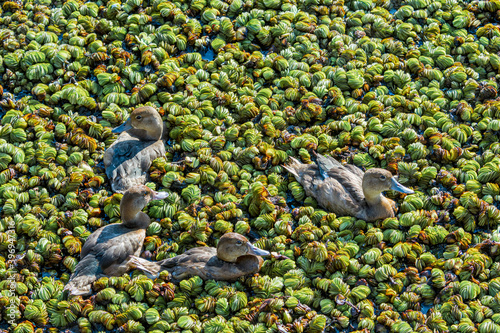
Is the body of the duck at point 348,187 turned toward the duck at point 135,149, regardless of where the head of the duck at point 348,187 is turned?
no

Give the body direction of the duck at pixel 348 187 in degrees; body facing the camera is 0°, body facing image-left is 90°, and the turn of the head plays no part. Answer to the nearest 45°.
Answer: approximately 315°

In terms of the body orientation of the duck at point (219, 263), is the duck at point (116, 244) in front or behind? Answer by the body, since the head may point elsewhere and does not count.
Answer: behind

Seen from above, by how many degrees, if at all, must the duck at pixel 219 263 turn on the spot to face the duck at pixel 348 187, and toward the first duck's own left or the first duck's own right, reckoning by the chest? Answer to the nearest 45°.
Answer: approximately 45° to the first duck's own left

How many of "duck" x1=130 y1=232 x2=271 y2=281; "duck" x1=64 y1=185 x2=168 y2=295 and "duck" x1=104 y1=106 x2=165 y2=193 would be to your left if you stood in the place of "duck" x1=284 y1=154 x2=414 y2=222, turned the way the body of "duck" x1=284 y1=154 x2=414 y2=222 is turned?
0

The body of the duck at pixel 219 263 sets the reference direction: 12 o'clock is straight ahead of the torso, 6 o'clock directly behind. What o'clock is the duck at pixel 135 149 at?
the duck at pixel 135 149 is roughly at 8 o'clock from the duck at pixel 219 263.

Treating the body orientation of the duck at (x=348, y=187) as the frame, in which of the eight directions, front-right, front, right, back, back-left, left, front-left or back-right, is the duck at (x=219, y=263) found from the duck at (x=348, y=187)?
right

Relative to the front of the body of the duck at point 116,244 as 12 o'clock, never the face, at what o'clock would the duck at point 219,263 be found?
the duck at point 219,263 is roughly at 2 o'clock from the duck at point 116,244.

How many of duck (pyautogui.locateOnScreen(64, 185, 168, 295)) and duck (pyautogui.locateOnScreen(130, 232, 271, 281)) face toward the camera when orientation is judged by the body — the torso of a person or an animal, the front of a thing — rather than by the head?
0

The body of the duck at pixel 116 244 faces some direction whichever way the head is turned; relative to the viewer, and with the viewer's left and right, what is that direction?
facing away from the viewer and to the right of the viewer

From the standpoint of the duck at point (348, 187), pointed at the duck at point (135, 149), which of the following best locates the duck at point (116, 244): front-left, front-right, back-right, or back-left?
front-left

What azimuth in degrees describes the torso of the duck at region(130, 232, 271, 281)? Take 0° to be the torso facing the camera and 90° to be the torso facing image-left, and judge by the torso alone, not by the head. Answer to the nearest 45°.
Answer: approximately 270°
